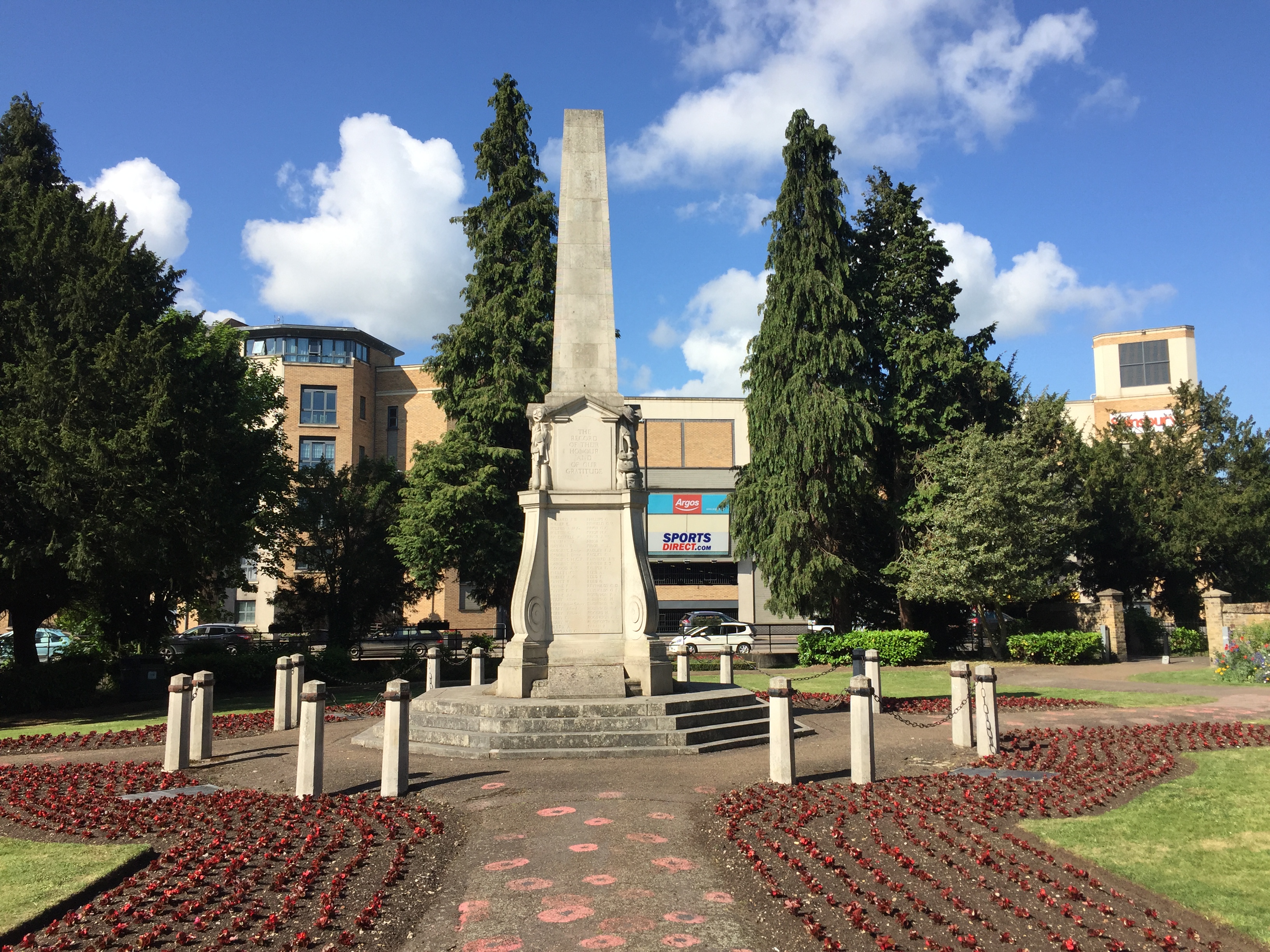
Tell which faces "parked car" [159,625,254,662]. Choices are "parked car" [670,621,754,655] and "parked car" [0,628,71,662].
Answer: "parked car" [670,621,754,655]

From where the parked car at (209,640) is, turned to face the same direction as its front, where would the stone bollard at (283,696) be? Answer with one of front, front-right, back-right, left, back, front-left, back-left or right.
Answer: left

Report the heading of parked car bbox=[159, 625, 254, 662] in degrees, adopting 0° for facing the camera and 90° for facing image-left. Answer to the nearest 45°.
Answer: approximately 90°

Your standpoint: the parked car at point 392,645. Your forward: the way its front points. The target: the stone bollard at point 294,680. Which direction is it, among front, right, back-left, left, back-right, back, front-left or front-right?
left

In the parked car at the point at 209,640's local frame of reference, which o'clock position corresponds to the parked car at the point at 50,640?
the parked car at the point at 50,640 is roughly at 1 o'clock from the parked car at the point at 209,640.

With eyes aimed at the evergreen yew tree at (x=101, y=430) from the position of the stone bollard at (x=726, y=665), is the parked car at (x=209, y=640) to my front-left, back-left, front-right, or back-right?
front-right

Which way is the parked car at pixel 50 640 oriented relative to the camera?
to the viewer's left

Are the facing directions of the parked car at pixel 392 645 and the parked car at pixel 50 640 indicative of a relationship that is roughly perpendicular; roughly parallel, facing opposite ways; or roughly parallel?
roughly parallel

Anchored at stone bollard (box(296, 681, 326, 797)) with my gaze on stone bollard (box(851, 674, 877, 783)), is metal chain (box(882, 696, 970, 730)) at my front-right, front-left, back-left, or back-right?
front-left

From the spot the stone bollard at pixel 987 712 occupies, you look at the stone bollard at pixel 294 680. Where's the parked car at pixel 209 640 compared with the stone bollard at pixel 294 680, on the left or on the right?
right

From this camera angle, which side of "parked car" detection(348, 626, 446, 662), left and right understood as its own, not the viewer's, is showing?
left

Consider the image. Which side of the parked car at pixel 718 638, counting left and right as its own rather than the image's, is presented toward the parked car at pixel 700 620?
right

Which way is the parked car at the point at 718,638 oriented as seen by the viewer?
to the viewer's left
